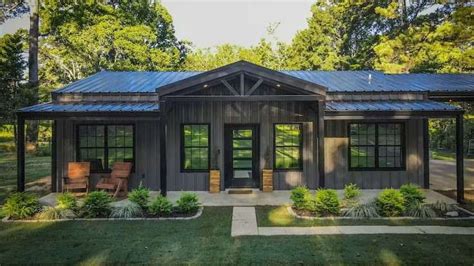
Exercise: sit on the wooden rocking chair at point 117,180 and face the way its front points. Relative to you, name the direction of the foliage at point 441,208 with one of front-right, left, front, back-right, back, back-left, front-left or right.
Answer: left

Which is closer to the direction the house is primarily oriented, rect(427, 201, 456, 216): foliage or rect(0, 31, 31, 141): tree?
the foliage

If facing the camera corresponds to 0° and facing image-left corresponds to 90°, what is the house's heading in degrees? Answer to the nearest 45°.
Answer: approximately 0°

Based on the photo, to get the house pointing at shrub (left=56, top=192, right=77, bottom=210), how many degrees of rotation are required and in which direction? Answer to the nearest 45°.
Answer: approximately 45° to its right

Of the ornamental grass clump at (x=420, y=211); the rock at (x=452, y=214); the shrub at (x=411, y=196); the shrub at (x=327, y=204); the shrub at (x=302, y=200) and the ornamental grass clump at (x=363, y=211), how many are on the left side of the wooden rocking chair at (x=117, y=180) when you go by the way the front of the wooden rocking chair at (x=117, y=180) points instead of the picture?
6

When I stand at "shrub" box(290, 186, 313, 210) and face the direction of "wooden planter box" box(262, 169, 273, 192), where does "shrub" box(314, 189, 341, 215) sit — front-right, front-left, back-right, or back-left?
back-right

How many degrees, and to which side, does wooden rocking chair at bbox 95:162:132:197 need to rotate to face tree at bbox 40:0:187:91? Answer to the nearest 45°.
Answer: approximately 135° to its right

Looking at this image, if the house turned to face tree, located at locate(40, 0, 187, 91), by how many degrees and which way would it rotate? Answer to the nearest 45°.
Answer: approximately 135° to its right

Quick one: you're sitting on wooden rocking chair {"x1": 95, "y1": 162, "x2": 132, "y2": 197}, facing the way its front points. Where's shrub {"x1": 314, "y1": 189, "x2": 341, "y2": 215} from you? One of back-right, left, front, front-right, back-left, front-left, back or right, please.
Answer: left

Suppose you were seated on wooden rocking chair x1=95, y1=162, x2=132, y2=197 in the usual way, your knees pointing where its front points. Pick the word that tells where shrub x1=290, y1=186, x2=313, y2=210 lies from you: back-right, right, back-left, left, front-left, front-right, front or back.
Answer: left

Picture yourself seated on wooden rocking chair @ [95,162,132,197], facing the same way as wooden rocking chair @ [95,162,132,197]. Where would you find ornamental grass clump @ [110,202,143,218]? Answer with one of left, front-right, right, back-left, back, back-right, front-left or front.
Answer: front-left

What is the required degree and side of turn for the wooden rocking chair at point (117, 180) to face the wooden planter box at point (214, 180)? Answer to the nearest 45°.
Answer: approximately 135° to its left

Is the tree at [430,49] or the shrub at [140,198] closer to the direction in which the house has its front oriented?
the shrub

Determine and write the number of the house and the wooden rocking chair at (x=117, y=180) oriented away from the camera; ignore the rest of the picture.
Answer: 0
